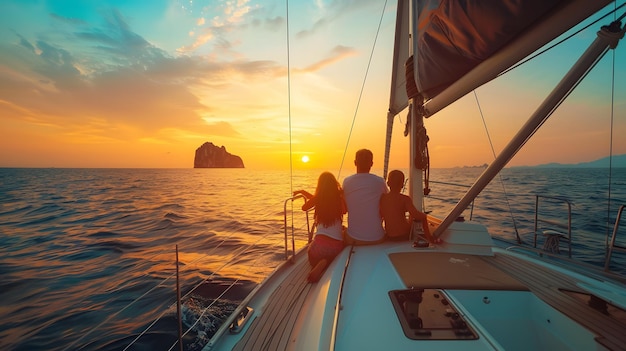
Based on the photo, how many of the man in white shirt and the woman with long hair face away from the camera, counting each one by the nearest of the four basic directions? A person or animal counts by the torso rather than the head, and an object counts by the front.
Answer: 2

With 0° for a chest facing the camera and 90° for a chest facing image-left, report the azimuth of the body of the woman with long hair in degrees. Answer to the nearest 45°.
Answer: approximately 180°

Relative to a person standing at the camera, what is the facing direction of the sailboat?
facing away from the viewer

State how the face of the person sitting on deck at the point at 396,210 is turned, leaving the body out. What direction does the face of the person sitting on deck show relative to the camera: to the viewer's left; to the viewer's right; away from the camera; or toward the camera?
away from the camera

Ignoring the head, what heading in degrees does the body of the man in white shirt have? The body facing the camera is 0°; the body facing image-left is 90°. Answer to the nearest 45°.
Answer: approximately 180°

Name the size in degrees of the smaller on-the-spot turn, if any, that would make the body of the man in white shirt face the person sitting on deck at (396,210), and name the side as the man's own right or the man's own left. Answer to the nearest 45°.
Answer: approximately 90° to the man's own right

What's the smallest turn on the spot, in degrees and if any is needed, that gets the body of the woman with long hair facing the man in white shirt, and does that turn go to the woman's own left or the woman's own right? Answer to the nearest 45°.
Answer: approximately 90° to the woman's own right

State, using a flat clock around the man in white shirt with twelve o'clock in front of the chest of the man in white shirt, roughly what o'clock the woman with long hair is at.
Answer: The woman with long hair is roughly at 8 o'clock from the man in white shirt.

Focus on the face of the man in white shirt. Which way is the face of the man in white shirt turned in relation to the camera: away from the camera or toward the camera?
away from the camera

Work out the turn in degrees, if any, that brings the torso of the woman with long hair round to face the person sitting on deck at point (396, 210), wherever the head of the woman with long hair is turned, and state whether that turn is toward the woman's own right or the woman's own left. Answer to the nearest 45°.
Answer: approximately 90° to the woman's own right
